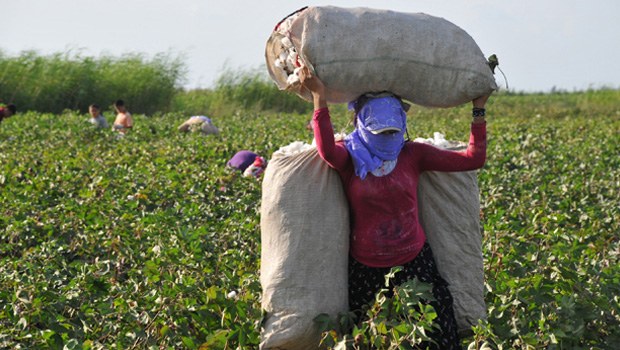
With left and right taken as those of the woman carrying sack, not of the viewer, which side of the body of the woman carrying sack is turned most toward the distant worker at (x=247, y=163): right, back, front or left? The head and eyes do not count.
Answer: back

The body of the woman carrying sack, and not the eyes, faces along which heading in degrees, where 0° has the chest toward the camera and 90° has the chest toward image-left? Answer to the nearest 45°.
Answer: approximately 0°
